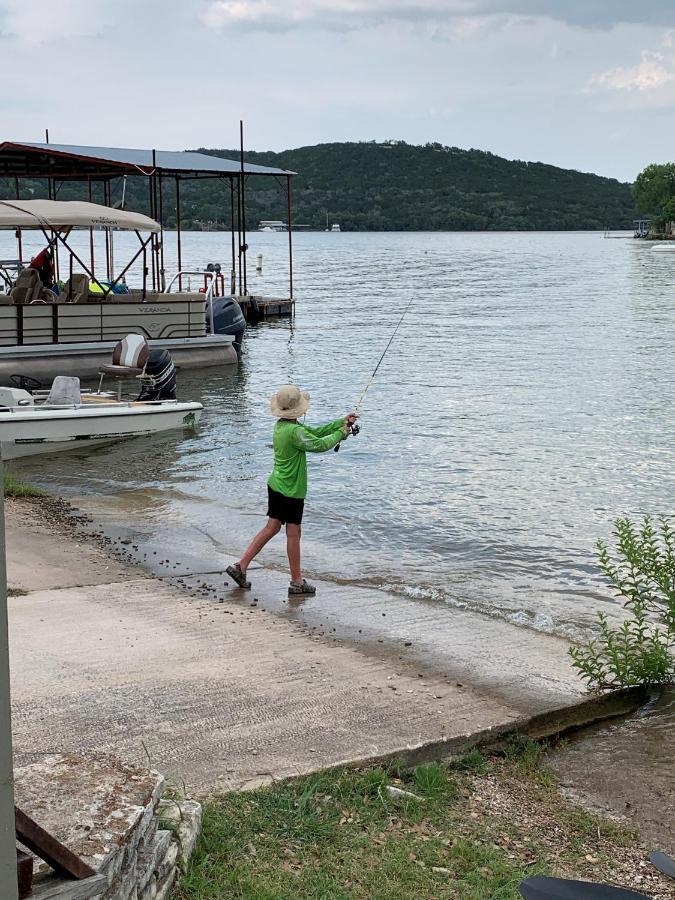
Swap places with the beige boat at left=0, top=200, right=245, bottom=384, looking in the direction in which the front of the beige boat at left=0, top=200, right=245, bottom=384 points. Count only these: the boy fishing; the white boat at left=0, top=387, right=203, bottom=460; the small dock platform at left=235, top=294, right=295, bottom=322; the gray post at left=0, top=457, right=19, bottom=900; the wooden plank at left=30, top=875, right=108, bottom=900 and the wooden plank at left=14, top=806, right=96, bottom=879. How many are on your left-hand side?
5

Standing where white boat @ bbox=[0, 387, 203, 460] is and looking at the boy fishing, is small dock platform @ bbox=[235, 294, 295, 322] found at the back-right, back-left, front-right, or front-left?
back-left

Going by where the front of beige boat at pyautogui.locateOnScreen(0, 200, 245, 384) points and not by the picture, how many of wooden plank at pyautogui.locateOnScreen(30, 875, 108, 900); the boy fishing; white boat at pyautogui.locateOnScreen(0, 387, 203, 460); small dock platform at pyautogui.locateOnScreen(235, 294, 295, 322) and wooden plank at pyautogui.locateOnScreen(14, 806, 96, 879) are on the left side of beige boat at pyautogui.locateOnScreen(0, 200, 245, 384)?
4

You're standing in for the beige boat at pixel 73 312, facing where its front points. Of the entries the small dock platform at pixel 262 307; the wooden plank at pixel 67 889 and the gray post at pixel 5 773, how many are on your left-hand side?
2

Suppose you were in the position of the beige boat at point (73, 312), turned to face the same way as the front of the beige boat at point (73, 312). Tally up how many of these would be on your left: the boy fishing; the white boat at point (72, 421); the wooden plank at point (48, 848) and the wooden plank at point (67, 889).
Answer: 4

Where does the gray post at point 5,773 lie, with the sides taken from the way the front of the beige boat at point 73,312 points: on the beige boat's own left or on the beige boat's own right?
on the beige boat's own left

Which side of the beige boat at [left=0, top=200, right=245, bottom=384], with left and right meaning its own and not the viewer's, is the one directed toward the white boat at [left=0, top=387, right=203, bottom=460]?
left

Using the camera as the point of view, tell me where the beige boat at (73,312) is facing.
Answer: facing to the left of the viewer
